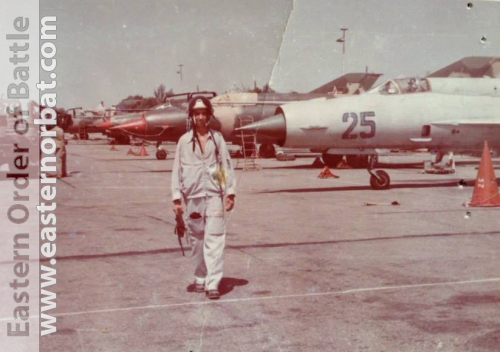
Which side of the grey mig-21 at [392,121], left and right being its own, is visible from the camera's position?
left

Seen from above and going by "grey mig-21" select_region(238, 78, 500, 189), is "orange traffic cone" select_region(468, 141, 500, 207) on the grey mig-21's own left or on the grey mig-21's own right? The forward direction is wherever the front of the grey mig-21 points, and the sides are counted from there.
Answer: on the grey mig-21's own left
